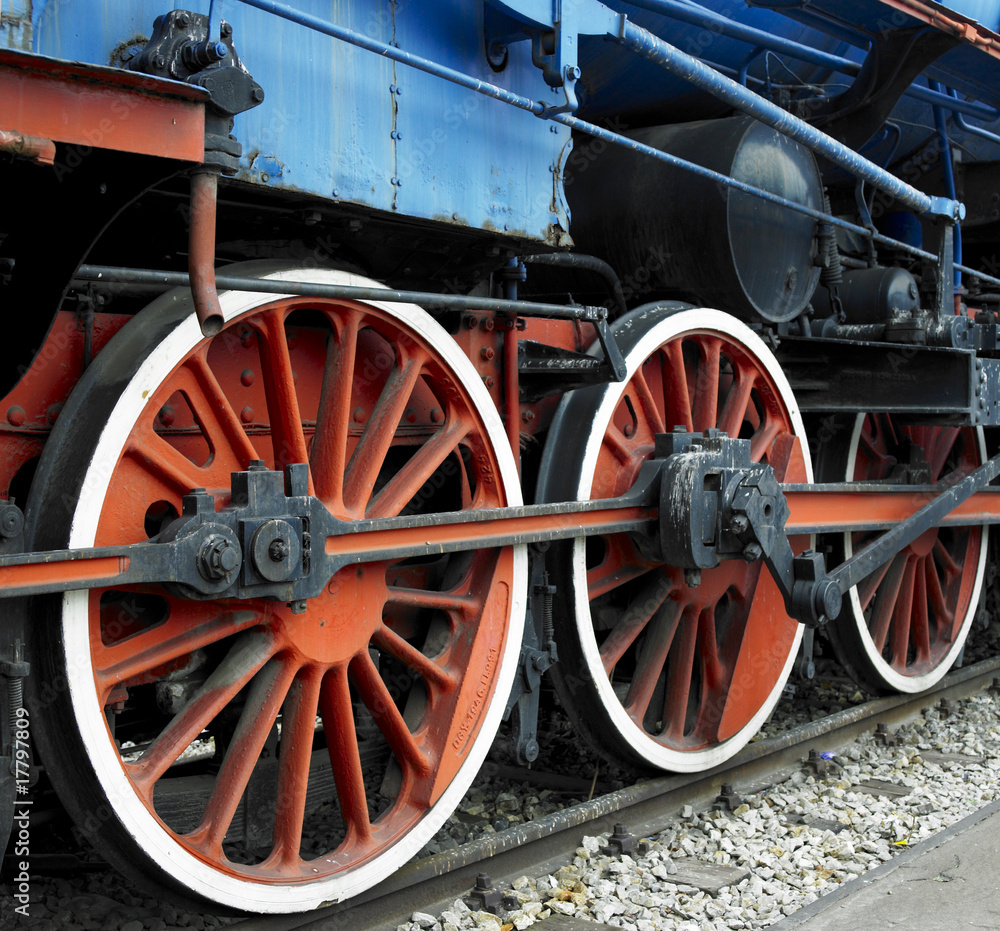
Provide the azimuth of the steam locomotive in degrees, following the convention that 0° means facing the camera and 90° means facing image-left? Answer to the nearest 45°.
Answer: approximately 225°
